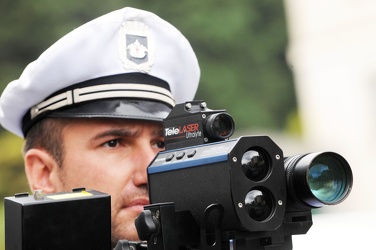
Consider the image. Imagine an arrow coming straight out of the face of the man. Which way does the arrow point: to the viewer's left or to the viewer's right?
to the viewer's right

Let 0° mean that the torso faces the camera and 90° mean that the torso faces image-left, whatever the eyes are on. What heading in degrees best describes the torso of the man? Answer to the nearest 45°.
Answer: approximately 315°
